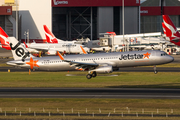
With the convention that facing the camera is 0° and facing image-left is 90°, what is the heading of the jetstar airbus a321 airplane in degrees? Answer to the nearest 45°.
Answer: approximately 270°
